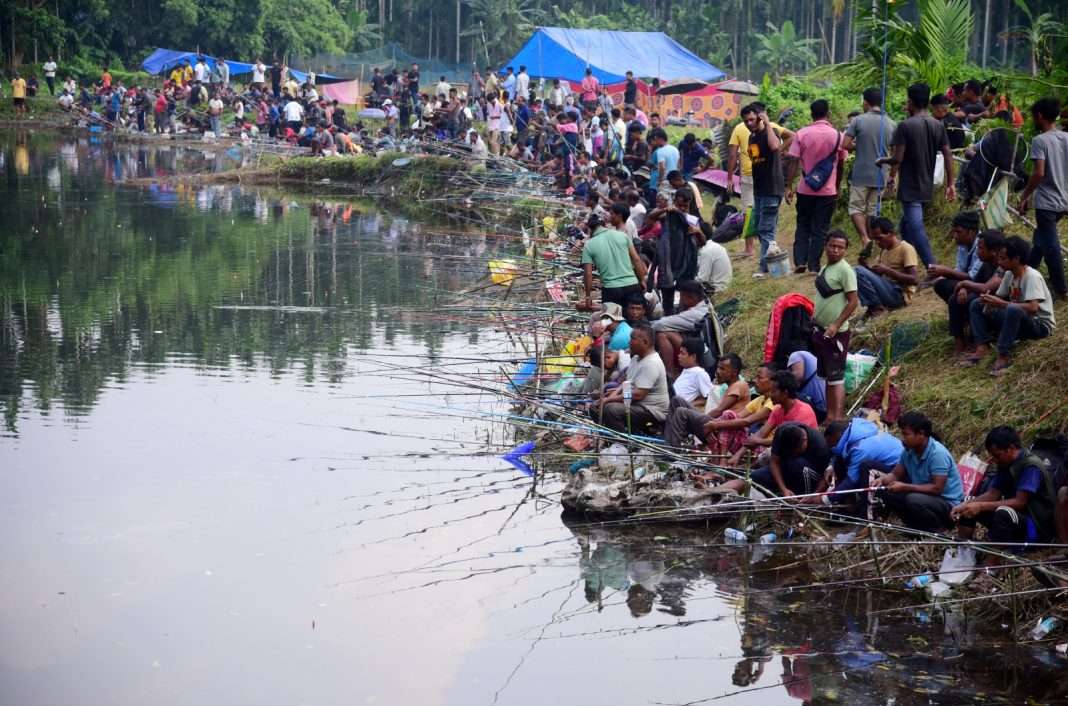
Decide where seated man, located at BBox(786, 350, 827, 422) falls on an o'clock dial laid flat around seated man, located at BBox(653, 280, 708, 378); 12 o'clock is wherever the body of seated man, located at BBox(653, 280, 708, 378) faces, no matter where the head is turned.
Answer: seated man, located at BBox(786, 350, 827, 422) is roughly at 8 o'clock from seated man, located at BBox(653, 280, 708, 378).

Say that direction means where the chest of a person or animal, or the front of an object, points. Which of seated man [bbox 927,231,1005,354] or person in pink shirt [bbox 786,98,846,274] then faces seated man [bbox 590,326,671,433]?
seated man [bbox 927,231,1005,354]

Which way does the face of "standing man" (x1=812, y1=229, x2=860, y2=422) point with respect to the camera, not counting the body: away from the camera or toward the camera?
toward the camera

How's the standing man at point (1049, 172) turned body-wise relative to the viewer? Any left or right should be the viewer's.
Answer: facing away from the viewer and to the left of the viewer

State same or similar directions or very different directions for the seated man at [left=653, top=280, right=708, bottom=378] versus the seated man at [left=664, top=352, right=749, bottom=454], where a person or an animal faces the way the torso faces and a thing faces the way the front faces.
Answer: same or similar directions

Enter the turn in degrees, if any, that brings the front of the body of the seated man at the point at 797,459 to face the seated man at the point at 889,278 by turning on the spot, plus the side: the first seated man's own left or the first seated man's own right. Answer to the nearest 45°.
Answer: approximately 135° to the first seated man's own right

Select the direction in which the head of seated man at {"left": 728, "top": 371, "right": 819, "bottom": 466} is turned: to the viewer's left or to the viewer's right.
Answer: to the viewer's left

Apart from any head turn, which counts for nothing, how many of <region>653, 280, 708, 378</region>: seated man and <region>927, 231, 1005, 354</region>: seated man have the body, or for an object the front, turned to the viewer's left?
2

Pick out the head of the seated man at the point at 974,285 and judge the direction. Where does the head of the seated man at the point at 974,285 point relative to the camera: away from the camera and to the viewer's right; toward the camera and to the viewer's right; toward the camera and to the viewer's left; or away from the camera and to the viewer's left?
toward the camera and to the viewer's left

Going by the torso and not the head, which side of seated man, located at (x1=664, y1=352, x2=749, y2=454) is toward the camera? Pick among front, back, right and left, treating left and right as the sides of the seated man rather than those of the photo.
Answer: left

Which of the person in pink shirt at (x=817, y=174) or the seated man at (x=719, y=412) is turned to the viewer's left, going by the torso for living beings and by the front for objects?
the seated man

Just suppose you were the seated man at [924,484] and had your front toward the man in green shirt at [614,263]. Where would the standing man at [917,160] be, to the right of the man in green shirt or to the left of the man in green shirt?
right

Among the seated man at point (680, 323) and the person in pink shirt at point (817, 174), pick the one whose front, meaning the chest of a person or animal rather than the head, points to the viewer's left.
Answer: the seated man

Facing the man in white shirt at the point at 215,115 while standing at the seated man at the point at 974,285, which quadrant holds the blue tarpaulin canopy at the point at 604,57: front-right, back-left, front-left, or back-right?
front-right

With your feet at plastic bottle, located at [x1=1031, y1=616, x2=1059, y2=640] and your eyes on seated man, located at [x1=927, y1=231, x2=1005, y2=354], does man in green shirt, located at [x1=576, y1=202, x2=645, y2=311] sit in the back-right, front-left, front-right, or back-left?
front-left

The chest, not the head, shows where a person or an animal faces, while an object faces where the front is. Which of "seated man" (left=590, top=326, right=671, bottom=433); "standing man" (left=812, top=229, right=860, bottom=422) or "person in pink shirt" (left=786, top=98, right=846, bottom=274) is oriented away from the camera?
the person in pink shirt

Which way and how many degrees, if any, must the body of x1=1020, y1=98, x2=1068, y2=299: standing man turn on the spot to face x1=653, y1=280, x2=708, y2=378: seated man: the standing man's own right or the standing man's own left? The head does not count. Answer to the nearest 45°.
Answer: approximately 45° to the standing man's own left

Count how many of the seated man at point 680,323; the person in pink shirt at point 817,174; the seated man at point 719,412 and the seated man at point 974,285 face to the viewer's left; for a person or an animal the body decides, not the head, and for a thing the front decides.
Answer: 3
